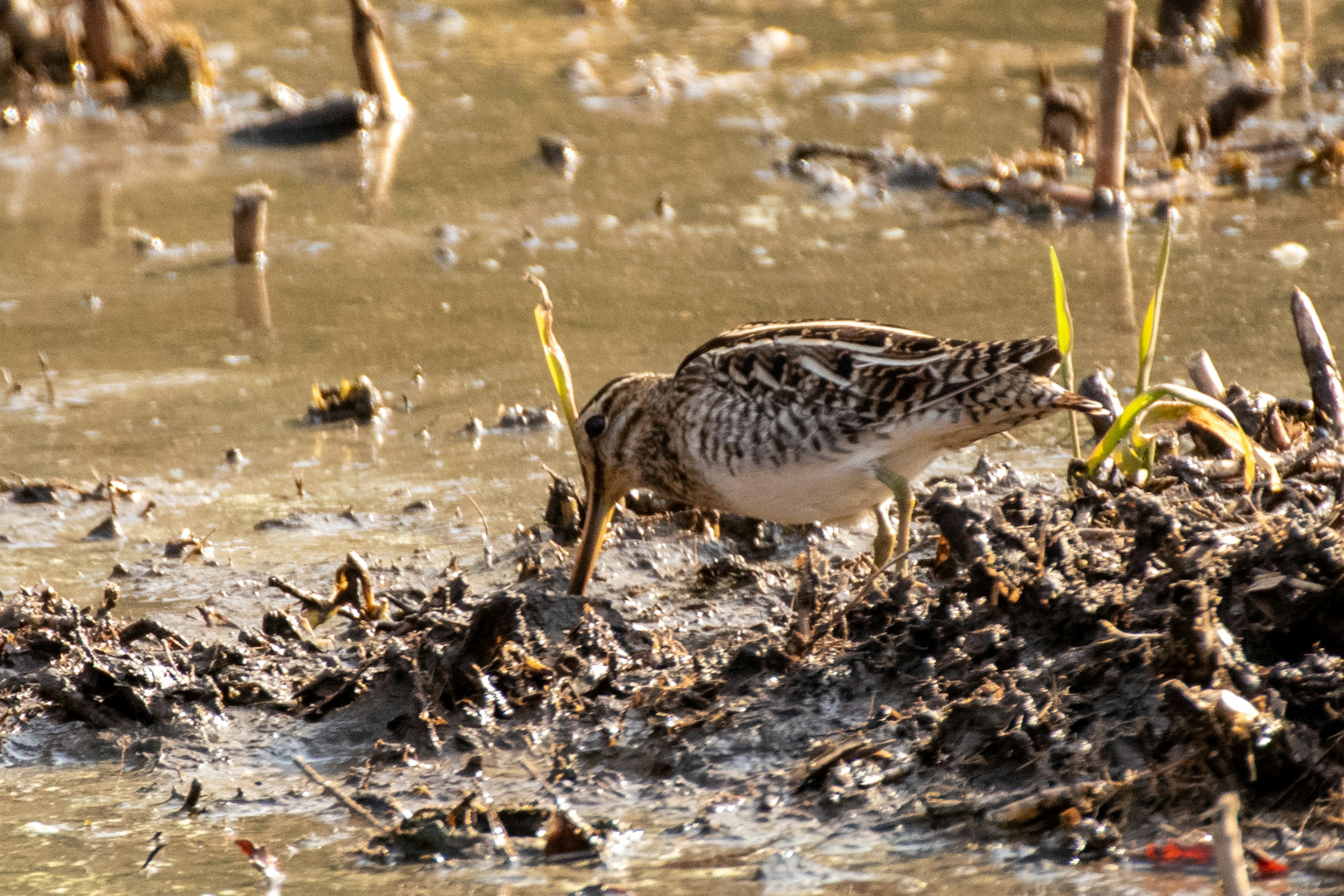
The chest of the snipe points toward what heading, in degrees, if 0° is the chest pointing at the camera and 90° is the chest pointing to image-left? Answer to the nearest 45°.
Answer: approximately 90°

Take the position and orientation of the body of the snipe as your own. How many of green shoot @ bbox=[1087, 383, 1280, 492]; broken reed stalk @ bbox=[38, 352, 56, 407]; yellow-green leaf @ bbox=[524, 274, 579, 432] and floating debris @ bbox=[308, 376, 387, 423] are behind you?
1

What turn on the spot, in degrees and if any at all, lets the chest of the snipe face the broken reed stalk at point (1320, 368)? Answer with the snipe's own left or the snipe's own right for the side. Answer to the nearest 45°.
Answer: approximately 135° to the snipe's own right

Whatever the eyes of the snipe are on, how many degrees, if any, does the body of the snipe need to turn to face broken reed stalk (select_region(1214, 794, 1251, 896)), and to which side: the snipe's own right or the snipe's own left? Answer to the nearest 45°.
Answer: approximately 90° to the snipe's own left

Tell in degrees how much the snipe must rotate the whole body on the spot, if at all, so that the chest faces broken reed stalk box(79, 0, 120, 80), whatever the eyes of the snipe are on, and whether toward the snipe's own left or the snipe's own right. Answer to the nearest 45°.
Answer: approximately 45° to the snipe's own right

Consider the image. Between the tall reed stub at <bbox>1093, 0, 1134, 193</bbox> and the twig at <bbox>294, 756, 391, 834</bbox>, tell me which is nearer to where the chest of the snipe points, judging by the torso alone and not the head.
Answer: the twig

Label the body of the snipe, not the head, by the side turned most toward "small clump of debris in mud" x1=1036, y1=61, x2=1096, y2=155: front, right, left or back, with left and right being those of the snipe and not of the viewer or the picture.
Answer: right

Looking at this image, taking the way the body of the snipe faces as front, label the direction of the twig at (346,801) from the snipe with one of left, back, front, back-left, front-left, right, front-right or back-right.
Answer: front-left

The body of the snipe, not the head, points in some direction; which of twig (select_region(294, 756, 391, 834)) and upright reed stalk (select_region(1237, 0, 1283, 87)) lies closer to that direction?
the twig

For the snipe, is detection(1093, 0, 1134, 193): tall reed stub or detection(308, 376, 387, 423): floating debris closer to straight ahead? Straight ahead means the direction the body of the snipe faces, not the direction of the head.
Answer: the floating debris

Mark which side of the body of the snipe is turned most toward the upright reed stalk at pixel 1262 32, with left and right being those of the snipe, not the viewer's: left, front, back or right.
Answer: right
